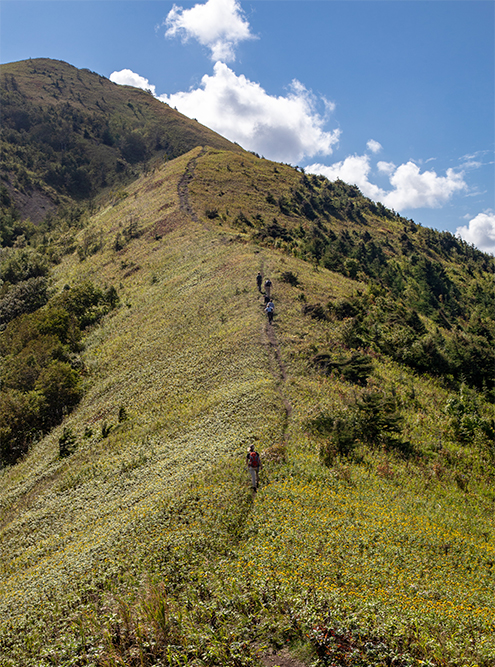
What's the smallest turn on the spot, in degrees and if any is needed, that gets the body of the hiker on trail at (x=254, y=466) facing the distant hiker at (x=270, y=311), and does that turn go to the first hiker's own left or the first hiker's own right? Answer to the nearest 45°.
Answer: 0° — they already face them

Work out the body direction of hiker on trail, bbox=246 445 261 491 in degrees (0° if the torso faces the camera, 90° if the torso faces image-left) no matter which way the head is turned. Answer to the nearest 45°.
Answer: approximately 180°

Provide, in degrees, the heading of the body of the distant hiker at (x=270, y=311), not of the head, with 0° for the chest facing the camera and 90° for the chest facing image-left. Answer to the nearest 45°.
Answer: approximately 180°

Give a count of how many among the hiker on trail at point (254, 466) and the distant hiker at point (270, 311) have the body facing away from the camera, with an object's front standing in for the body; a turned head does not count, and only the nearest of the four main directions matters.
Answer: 2

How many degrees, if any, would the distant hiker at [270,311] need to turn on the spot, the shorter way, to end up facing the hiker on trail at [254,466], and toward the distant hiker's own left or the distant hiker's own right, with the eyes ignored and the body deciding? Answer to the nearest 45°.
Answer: approximately 180°
